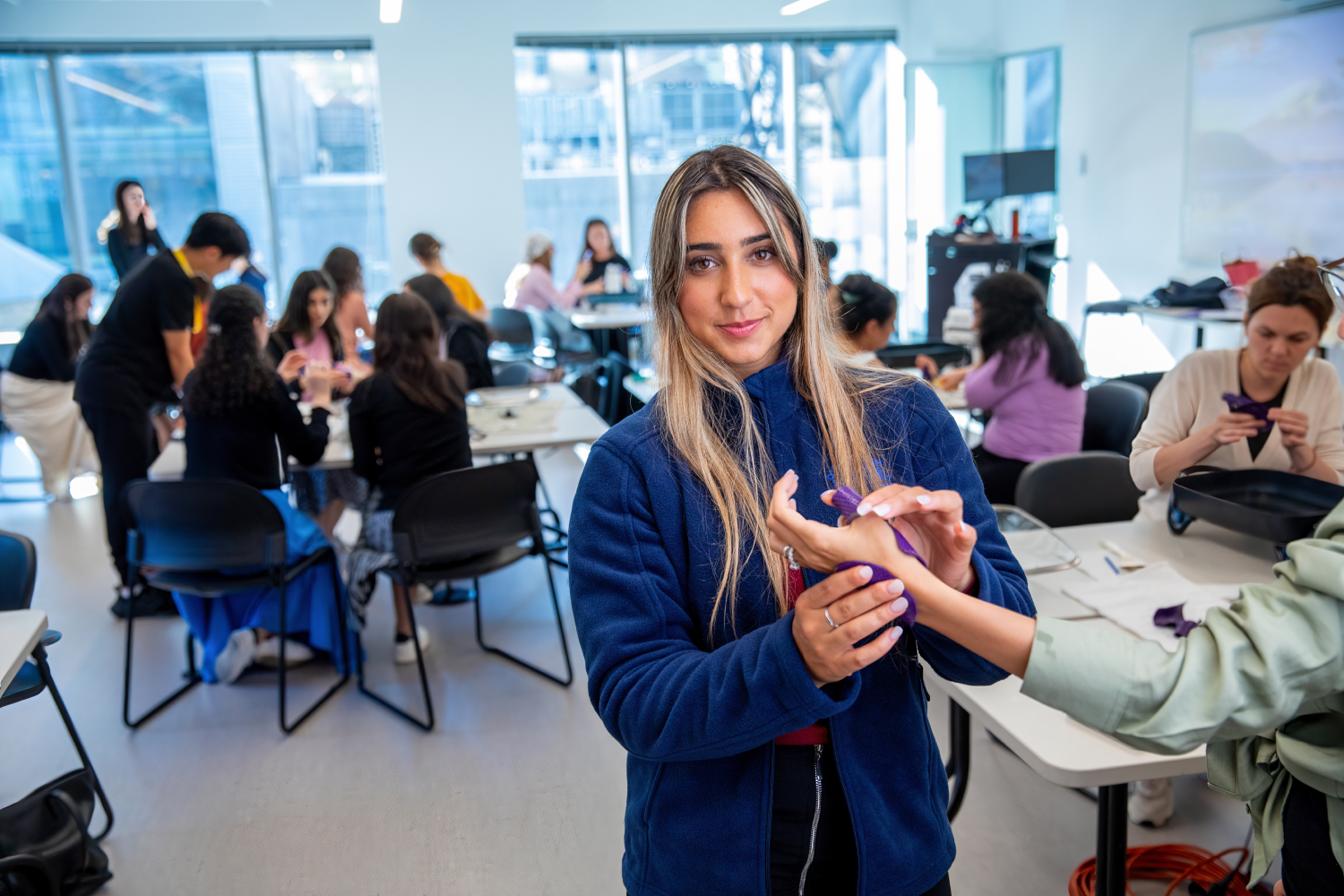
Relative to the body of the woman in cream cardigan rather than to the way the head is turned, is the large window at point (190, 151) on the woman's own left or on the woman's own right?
on the woman's own right

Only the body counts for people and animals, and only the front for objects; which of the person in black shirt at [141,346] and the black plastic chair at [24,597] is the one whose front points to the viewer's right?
the person in black shirt

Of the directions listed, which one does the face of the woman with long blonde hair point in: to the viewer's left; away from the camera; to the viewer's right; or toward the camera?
toward the camera

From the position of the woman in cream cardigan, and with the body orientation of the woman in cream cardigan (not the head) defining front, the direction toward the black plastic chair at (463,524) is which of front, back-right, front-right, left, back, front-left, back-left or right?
right

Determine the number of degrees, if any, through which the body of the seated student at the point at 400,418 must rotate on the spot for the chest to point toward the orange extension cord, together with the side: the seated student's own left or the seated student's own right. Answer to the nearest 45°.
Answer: approximately 135° to the seated student's own right

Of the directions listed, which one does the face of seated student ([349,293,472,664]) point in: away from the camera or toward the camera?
away from the camera

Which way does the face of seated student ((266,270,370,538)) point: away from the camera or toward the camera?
toward the camera

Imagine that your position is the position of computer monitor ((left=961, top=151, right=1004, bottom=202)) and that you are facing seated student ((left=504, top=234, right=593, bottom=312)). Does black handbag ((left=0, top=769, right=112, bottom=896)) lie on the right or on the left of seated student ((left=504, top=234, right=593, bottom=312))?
left

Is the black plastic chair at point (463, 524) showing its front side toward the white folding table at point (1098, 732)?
no

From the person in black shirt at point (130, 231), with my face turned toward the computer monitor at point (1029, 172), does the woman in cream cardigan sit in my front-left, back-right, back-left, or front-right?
front-right

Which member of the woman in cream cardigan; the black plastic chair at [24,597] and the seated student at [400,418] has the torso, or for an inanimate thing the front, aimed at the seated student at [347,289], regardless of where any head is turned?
the seated student at [400,418]

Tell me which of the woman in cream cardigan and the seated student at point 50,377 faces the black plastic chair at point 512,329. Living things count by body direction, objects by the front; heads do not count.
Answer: the seated student

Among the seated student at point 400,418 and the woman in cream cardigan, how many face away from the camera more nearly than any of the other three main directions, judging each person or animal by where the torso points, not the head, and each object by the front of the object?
1

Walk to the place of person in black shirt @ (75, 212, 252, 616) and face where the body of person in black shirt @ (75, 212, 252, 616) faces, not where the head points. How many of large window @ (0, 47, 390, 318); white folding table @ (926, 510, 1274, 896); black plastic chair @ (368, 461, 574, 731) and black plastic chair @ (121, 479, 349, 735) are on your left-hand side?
1

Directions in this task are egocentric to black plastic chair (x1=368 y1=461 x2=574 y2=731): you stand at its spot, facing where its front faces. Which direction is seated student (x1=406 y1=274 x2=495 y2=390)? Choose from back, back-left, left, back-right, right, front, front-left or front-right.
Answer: front-right

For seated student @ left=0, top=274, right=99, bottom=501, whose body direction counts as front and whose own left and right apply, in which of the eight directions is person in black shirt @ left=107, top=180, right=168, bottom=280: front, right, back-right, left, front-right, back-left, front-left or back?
front-left

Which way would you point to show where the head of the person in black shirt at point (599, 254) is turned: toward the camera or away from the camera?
toward the camera

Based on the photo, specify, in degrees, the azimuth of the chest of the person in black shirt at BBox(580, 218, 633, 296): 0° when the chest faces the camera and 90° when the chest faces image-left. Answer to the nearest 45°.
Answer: approximately 45°

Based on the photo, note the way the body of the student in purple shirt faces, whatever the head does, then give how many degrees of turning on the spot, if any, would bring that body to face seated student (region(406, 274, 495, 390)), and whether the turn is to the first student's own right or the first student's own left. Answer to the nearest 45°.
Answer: approximately 45° to the first student's own left

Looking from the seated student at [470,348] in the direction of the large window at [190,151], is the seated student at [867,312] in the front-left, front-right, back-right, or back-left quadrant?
back-right
